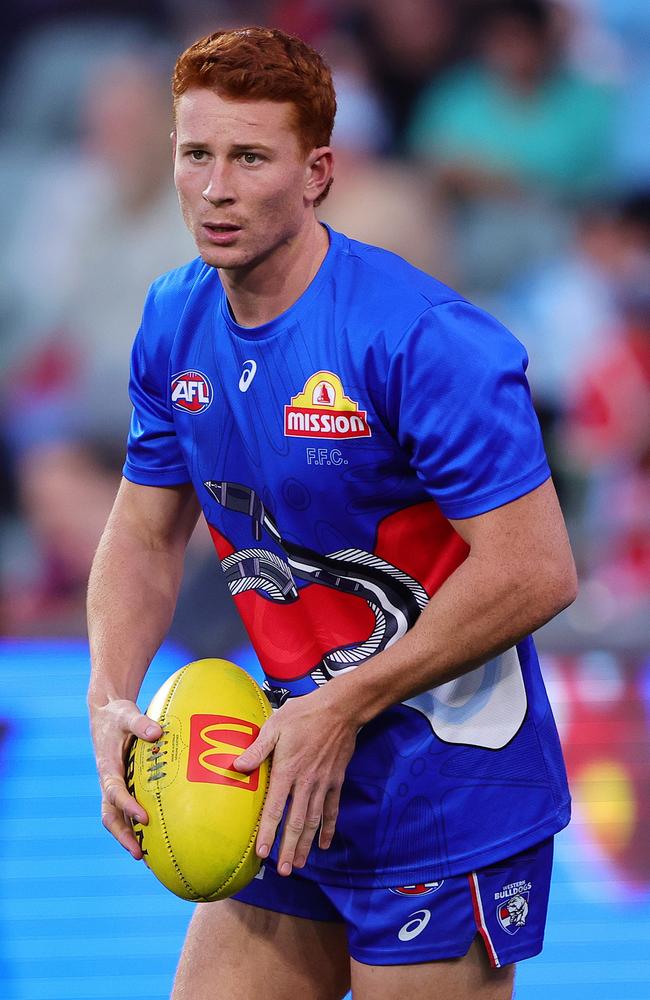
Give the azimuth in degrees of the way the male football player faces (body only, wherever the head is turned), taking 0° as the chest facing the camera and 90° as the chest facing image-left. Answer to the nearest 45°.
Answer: approximately 45°

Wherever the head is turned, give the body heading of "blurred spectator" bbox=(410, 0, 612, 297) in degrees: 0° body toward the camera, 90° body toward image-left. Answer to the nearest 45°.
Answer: approximately 0°

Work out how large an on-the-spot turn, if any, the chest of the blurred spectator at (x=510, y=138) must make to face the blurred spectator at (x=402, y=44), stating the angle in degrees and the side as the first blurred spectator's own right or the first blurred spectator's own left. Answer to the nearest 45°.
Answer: approximately 90° to the first blurred spectator's own right

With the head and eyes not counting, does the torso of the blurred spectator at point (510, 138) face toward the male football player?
yes

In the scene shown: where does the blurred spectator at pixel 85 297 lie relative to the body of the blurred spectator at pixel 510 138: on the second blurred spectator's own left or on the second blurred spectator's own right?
on the second blurred spectator's own right

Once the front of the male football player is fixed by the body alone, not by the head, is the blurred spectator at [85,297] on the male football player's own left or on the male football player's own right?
on the male football player's own right
